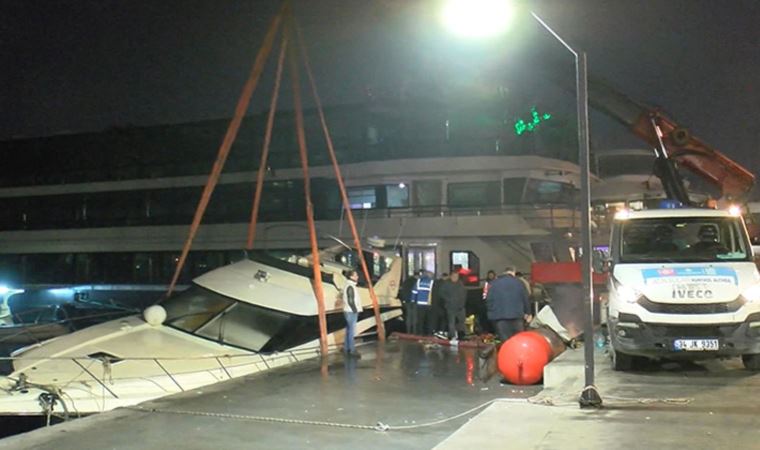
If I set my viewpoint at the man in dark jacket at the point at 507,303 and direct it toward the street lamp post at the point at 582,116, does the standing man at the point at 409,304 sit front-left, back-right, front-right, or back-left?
back-right

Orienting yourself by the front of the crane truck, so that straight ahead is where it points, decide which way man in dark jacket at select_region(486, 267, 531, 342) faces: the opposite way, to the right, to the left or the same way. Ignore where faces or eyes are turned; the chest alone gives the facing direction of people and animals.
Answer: the opposite way

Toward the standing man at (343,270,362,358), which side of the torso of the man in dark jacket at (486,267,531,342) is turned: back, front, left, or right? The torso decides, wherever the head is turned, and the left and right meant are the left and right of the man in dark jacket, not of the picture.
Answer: left

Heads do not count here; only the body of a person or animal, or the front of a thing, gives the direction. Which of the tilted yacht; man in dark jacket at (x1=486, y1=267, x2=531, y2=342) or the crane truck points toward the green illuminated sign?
the man in dark jacket

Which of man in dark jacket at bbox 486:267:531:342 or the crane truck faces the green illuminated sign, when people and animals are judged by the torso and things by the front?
the man in dark jacket

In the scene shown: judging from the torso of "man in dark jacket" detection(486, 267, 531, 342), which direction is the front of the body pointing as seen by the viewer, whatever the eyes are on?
away from the camera

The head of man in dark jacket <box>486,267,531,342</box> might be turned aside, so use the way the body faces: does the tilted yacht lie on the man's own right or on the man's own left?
on the man's own left
